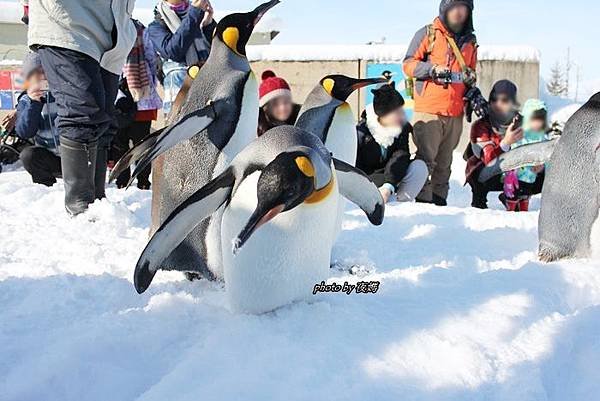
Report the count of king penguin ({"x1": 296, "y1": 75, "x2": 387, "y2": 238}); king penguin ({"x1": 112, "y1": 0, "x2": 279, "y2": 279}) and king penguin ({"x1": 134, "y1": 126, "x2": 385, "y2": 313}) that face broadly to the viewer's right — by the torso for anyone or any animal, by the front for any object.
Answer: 2

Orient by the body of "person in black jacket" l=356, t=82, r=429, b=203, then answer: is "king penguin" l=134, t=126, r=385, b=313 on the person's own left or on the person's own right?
on the person's own right

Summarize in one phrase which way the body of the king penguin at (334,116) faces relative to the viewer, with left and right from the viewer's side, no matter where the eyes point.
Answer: facing to the right of the viewer

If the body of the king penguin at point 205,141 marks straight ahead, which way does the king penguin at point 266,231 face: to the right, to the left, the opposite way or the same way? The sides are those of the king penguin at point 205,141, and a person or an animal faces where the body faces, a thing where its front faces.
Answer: to the right

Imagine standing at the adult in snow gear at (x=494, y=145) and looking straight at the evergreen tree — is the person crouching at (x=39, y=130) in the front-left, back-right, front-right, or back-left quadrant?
back-left

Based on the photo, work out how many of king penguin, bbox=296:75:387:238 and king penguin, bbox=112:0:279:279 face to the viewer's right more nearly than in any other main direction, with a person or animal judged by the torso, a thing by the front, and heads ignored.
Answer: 2

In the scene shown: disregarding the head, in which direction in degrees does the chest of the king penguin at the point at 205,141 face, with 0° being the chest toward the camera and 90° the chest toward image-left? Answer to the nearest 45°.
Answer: approximately 270°

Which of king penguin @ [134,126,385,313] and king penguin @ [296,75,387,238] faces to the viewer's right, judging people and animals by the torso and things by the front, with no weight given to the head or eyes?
king penguin @ [296,75,387,238]

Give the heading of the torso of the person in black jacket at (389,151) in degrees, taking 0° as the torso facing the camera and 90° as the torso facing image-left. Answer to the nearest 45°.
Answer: approximately 315°
